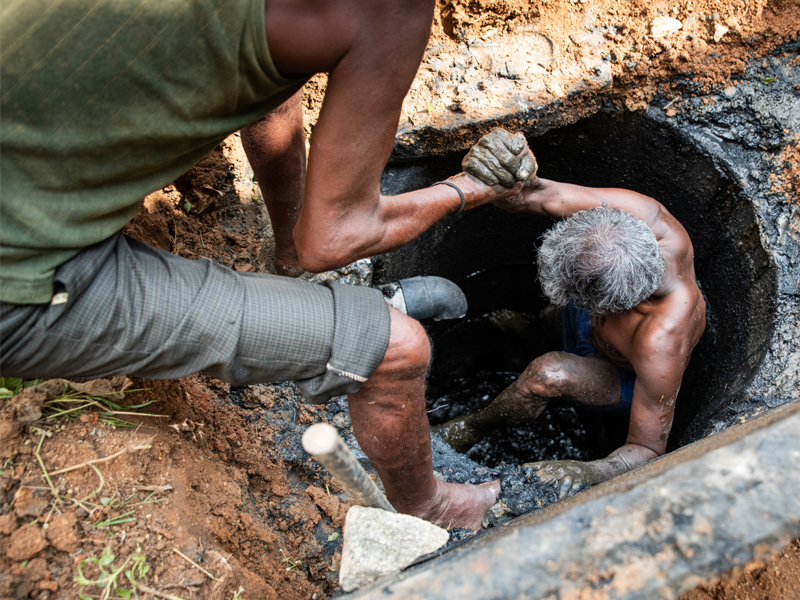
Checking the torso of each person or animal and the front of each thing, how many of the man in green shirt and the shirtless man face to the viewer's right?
1

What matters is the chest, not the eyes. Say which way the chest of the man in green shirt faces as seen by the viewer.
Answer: to the viewer's right

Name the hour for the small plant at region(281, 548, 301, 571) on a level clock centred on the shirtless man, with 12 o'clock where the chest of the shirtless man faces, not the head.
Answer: The small plant is roughly at 10 o'clock from the shirtless man.

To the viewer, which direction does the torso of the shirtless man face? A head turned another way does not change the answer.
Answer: to the viewer's left

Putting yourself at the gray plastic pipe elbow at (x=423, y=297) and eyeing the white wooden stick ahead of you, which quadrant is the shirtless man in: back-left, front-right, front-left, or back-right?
back-left
